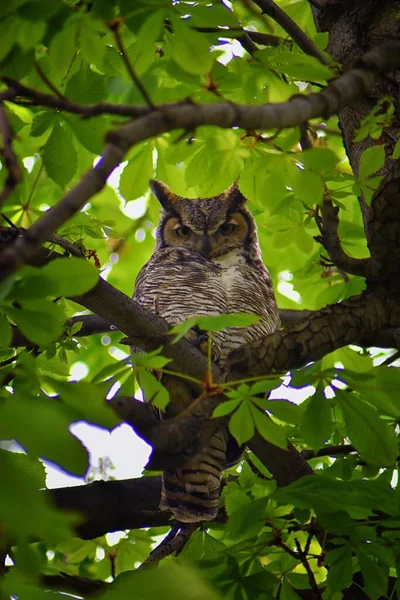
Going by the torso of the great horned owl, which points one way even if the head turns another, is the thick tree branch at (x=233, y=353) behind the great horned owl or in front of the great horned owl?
in front

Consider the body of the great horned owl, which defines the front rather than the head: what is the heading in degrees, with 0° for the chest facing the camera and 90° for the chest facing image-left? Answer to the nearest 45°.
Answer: approximately 0°
